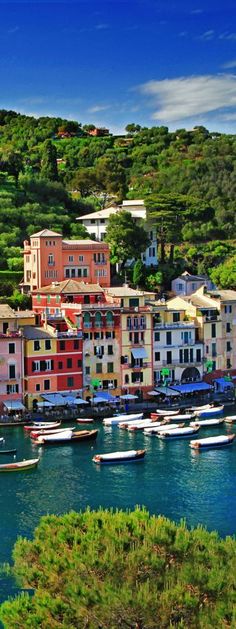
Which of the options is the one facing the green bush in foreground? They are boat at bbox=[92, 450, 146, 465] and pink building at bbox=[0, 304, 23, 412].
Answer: the pink building

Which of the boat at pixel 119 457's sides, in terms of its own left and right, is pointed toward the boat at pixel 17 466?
back

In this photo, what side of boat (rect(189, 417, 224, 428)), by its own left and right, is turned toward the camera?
right

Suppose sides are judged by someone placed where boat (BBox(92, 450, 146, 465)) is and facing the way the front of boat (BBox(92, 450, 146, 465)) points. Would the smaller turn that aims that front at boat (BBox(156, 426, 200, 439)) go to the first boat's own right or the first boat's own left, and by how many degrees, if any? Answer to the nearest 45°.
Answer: approximately 45° to the first boat's own left

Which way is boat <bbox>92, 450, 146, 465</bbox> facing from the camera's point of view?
to the viewer's right

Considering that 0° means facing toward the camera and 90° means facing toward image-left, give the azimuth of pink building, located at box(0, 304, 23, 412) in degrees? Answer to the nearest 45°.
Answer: approximately 0°

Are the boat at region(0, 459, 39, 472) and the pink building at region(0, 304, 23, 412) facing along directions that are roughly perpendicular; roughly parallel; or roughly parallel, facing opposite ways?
roughly perpendicular

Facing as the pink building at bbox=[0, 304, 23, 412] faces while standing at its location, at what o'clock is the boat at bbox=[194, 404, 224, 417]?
The boat is roughly at 9 o'clock from the pink building.
